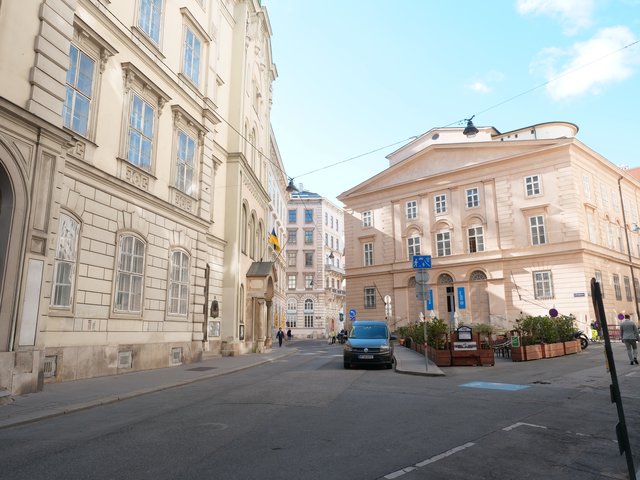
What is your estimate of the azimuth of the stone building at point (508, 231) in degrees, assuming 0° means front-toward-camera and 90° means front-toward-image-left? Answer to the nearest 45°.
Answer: approximately 45°

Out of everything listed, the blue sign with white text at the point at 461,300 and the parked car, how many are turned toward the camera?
2

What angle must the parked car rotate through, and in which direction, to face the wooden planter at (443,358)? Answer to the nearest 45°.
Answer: approximately 135° to its left

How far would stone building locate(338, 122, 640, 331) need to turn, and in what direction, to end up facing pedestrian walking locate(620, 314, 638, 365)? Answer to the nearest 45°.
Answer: approximately 45° to its left

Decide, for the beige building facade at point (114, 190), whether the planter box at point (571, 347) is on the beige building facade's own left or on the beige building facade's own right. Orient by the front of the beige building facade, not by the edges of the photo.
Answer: on the beige building facade's own left

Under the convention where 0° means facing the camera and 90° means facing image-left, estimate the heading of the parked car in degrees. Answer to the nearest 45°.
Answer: approximately 0°

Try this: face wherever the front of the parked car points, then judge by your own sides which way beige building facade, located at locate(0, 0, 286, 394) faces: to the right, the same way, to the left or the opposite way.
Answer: to the left
